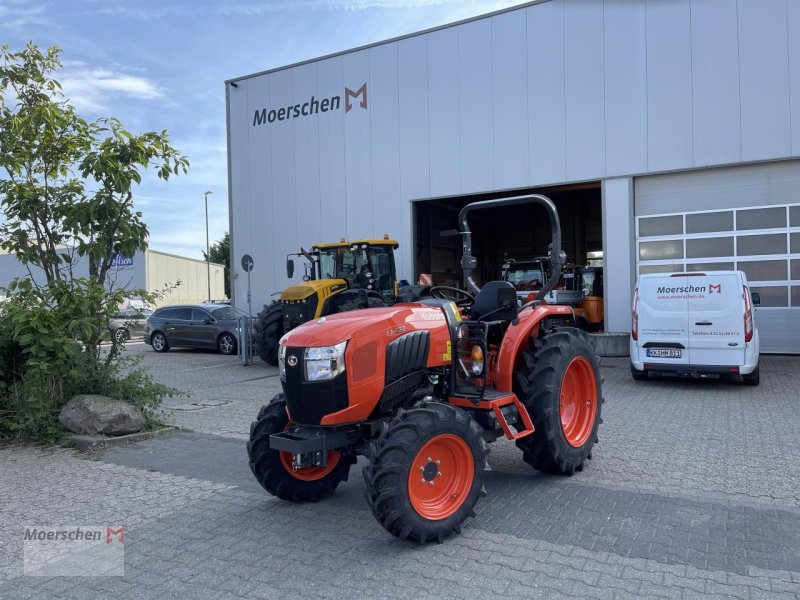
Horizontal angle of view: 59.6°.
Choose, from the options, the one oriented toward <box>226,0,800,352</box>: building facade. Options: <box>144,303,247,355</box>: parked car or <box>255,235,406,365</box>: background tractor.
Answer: the parked car

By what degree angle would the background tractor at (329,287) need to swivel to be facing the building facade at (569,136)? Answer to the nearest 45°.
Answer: approximately 135° to its left

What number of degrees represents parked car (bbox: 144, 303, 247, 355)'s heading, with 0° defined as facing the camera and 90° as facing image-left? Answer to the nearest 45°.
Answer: approximately 315°

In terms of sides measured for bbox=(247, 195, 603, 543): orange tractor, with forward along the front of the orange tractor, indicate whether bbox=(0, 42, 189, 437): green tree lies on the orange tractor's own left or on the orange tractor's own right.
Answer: on the orange tractor's own right

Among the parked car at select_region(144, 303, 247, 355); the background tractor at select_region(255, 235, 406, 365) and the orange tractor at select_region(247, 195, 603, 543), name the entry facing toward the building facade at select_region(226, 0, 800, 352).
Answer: the parked car

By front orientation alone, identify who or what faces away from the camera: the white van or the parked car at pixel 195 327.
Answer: the white van

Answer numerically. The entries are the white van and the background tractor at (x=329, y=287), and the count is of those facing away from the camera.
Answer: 1

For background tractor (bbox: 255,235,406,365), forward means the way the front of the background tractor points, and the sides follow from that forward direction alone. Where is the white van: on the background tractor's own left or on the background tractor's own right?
on the background tractor's own left

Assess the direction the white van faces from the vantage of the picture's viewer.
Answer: facing away from the viewer

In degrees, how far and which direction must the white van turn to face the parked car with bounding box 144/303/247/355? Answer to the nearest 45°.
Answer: approximately 90° to its left

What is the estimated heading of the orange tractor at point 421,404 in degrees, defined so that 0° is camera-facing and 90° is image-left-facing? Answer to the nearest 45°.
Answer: approximately 45°

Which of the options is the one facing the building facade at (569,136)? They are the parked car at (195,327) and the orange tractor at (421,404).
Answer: the parked car

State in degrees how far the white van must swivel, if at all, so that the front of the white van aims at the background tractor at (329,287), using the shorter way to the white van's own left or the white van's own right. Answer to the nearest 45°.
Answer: approximately 90° to the white van's own left
